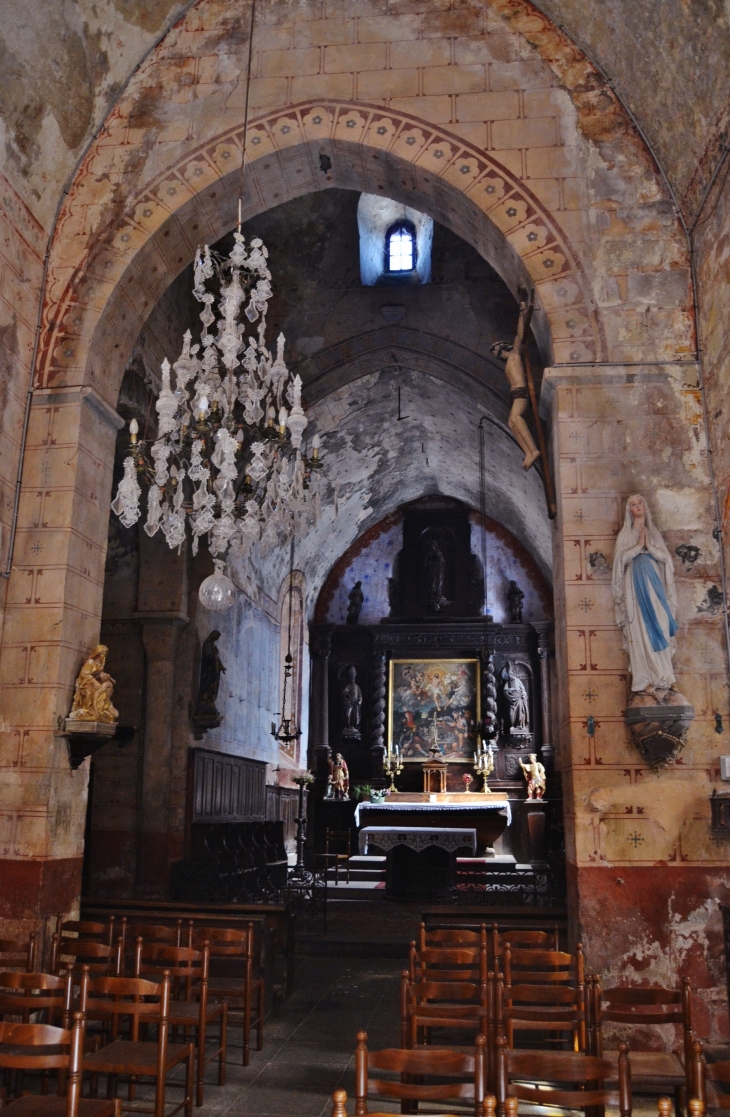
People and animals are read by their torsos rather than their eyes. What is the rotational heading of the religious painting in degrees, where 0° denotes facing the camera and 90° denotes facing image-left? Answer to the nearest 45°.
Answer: approximately 0°

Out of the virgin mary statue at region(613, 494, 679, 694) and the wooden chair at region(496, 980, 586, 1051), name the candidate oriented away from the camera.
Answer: the wooden chair

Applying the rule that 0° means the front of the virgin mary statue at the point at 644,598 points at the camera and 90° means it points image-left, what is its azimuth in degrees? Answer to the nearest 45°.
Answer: approximately 0°

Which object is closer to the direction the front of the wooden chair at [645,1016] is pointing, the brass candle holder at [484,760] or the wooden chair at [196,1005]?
the brass candle holder

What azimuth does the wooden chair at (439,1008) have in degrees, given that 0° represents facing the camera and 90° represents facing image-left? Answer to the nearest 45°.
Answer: approximately 180°

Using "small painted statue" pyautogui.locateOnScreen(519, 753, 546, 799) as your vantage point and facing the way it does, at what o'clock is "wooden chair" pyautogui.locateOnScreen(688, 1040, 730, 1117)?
The wooden chair is roughly at 12 o'clock from the small painted statue.

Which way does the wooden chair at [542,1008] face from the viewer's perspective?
away from the camera

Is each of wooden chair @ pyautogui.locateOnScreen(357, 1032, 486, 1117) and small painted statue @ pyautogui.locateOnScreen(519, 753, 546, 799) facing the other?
yes

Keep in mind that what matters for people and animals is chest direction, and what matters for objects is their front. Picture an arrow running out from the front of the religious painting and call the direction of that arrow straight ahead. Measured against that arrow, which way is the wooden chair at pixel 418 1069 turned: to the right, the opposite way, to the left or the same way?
the opposite way
